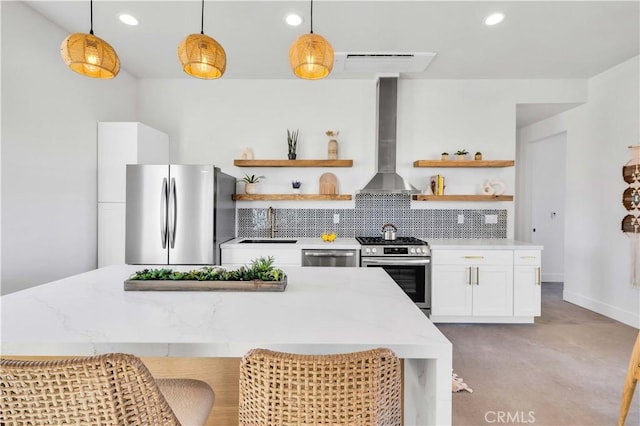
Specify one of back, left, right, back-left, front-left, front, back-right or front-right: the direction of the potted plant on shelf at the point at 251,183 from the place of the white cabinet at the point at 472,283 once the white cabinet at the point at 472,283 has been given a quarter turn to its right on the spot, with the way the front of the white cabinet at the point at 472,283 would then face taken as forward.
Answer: front

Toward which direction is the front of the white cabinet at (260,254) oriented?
toward the camera

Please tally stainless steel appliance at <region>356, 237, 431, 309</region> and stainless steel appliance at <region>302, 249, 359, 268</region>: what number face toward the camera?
2

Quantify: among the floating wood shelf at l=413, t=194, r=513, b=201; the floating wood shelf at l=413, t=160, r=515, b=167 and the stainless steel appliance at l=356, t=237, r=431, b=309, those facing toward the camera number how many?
3

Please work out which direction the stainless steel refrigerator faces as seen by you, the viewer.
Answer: facing the viewer

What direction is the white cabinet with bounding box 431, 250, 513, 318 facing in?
toward the camera

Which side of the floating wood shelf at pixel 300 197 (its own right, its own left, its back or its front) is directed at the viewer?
front

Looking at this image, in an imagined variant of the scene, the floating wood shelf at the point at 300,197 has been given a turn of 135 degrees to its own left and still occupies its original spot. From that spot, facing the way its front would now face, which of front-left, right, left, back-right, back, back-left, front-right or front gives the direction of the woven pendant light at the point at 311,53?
back-right

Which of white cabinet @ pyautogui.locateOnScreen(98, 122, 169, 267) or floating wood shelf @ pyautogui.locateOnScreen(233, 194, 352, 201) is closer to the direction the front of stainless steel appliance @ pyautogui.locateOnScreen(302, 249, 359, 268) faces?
the white cabinet

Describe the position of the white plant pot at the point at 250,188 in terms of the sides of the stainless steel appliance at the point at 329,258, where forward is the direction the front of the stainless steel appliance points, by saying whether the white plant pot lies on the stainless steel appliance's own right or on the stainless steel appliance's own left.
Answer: on the stainless steel appliance's own right

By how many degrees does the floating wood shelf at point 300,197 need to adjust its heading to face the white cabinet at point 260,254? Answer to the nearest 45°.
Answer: approximately 45° to its right
